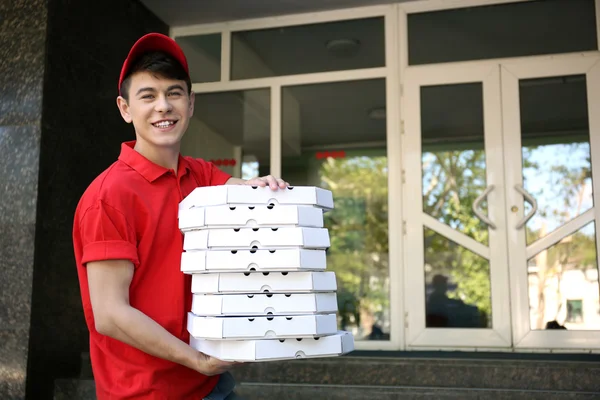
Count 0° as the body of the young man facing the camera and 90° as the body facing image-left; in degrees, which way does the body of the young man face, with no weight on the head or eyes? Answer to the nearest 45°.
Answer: approximately 315°

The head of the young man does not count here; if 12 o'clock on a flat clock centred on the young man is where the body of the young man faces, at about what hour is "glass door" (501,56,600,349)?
The glass door is roughly at 9 o'clock from the young man.

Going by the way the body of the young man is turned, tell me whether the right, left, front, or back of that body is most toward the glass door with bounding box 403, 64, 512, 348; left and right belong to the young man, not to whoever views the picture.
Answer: left

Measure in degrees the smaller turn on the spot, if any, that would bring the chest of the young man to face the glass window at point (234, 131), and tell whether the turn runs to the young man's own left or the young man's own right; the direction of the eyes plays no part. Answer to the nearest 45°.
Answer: approximately 135° to the young man's own left

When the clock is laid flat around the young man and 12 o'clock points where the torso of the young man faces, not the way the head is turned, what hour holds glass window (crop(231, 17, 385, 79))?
The glass window is roughly at 8 o'clock from the young man.

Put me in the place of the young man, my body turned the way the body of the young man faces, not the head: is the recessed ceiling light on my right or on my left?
on my left
